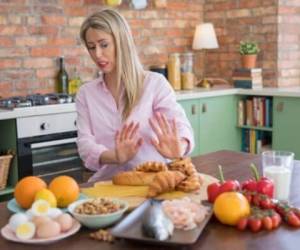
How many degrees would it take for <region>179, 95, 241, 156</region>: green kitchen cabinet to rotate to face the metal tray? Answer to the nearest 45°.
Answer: approximately 45° to its right

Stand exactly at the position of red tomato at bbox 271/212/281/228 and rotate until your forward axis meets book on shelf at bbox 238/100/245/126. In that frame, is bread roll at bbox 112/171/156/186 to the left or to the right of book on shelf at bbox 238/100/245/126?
left

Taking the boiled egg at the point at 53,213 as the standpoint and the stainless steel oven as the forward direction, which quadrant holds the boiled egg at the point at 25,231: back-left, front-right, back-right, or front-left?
back-left

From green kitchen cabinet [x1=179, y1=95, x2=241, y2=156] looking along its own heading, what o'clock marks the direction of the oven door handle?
The oven door handle is roughly at 3 o'clock from the green kitchen cabinet.

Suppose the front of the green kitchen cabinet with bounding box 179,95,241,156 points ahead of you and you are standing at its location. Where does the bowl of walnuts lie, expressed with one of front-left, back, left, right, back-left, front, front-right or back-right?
front-right

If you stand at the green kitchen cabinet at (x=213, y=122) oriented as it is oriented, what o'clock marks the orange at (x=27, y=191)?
The orange is roughly at 2 o'clock from the green kitchen cabinet.

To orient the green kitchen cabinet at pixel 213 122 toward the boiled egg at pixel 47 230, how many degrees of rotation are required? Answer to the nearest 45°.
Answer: approximately 45° to its right

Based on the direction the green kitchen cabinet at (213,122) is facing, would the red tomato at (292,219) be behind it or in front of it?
in front

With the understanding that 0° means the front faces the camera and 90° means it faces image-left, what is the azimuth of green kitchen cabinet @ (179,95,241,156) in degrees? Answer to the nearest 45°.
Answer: approximately 315°

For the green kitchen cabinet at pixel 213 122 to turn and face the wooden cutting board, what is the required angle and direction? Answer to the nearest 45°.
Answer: approximately 45° to its right

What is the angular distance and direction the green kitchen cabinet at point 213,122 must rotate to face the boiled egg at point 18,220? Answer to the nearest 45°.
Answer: approximately 45° to its right

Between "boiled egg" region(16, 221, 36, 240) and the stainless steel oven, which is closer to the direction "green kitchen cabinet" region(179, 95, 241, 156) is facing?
the boiled egg
